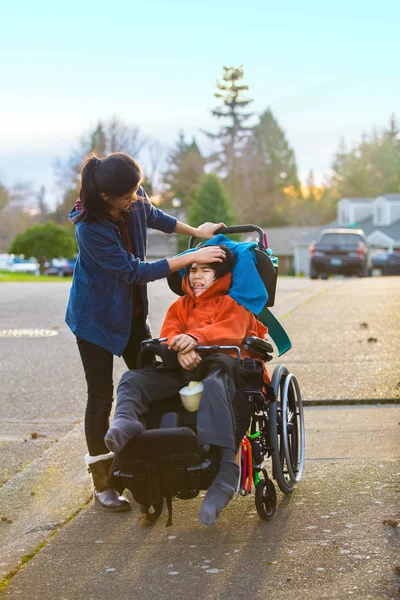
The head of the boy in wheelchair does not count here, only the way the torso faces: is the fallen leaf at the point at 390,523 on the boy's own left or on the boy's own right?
on the boy's own left

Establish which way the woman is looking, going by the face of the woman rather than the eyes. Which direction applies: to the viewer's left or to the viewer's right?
to the viewer's right

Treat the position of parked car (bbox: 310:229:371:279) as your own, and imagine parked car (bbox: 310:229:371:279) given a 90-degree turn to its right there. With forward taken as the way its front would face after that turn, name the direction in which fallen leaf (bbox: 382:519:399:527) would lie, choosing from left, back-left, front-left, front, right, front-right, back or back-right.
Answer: right

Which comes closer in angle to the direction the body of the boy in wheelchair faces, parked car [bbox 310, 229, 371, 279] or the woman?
the woman

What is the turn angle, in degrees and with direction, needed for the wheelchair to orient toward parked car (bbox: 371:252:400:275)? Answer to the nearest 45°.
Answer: approximately 135° to its right

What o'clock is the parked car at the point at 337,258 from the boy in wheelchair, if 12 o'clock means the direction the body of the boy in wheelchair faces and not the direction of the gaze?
The parked car is roughly at 5 o'clock from the boy in wheelchair.

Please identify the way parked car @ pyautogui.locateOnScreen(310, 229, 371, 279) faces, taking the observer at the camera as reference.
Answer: facing away from the viewer

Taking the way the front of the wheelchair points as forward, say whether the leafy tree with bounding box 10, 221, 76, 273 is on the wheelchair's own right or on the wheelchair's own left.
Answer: on the wheelchair's own right

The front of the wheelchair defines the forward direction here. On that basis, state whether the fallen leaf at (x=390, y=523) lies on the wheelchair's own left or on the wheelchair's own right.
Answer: on the wheelchair's own left

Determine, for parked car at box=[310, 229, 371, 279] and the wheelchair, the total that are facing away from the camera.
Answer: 1

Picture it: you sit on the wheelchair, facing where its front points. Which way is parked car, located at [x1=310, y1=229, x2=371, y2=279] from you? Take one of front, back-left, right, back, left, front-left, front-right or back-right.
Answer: back-right

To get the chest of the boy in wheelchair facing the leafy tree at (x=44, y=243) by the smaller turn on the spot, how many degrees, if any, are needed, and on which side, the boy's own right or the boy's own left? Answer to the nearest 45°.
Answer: approximately 135° to the boy's own right
